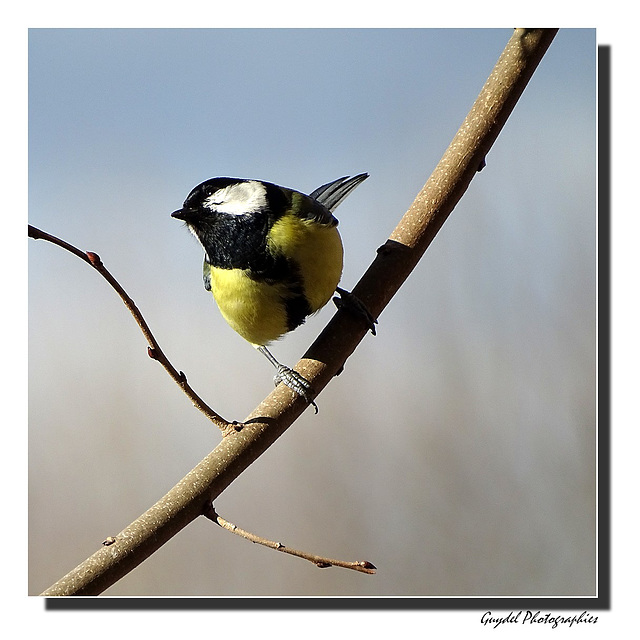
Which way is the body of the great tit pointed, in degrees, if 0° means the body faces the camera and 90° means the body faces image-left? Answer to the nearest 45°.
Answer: approximately 45°
